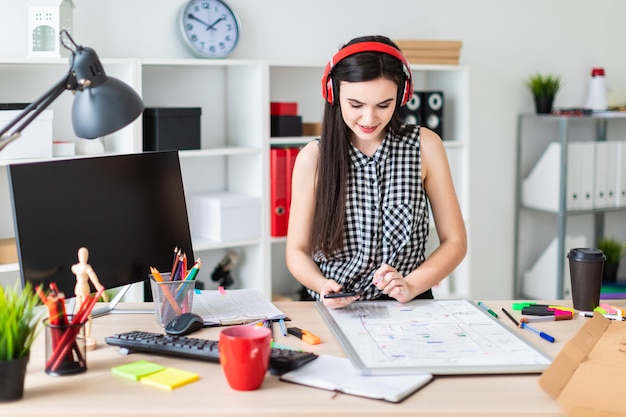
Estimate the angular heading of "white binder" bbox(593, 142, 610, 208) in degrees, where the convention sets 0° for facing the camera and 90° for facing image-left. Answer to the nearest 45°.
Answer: approximately 0°

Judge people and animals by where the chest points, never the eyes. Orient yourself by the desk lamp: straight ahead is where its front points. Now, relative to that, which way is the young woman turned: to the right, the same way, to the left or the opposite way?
to the right

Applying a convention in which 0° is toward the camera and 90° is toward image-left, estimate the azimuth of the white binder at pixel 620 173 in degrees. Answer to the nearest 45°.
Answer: approximately 0°

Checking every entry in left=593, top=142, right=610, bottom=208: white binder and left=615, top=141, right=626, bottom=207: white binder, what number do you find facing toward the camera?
2

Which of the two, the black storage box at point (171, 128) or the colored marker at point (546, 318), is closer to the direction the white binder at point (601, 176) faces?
the colored marker

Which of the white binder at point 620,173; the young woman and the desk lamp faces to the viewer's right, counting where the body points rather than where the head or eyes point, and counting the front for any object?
the desk lamp

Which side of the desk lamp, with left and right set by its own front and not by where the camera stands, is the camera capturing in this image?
right
